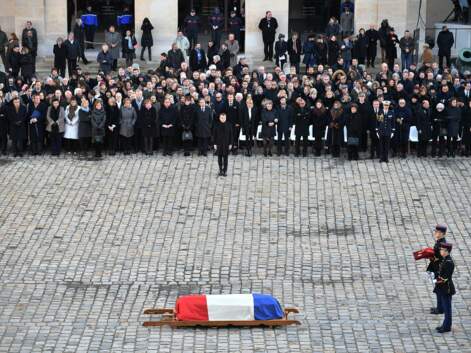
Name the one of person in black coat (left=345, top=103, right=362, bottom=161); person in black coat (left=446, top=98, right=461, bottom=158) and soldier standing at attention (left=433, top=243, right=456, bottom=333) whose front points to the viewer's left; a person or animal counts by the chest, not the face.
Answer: the soldier standing at attention

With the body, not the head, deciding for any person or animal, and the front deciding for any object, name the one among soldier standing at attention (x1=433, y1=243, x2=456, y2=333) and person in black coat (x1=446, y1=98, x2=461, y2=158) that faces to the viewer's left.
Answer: the soldier standing at attention

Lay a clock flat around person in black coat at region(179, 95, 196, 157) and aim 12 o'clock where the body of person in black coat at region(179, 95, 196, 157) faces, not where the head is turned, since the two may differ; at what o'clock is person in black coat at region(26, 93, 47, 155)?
person in black coat at region(26, 93, 47, 155) is roughly at 3 o'clock from person in black coat at region(179, 95, 196, 157).

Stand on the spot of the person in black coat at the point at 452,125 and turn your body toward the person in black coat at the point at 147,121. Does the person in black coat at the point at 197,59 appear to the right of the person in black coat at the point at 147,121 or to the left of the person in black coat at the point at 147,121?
right

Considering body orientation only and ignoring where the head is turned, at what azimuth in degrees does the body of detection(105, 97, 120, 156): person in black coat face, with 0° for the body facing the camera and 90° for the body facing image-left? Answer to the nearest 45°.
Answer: approximately 0°

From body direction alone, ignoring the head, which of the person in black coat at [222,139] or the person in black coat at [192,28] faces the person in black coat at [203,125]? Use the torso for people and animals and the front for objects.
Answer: the person in black coat at [192,28]

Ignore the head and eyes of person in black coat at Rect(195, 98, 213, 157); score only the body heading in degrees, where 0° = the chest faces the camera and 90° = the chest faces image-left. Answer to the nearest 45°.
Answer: approximately 0°

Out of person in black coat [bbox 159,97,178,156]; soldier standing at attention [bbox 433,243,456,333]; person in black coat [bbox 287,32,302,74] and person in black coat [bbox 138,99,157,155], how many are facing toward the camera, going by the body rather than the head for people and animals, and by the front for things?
3

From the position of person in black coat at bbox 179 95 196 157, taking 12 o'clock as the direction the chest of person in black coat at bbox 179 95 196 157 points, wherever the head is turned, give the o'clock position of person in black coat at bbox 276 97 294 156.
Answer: person in black coat at bbox 276 97 294 156 is roughly at 9 o'clock from person in black coat at bbox 179 95 196 157.

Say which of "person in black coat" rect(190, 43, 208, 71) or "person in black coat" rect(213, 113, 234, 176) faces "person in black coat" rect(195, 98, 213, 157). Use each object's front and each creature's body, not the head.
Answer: "person in black coat" rect(190, 43, 208, 71)

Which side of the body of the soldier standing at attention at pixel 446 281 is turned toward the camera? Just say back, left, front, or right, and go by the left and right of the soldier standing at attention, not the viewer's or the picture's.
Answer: left
